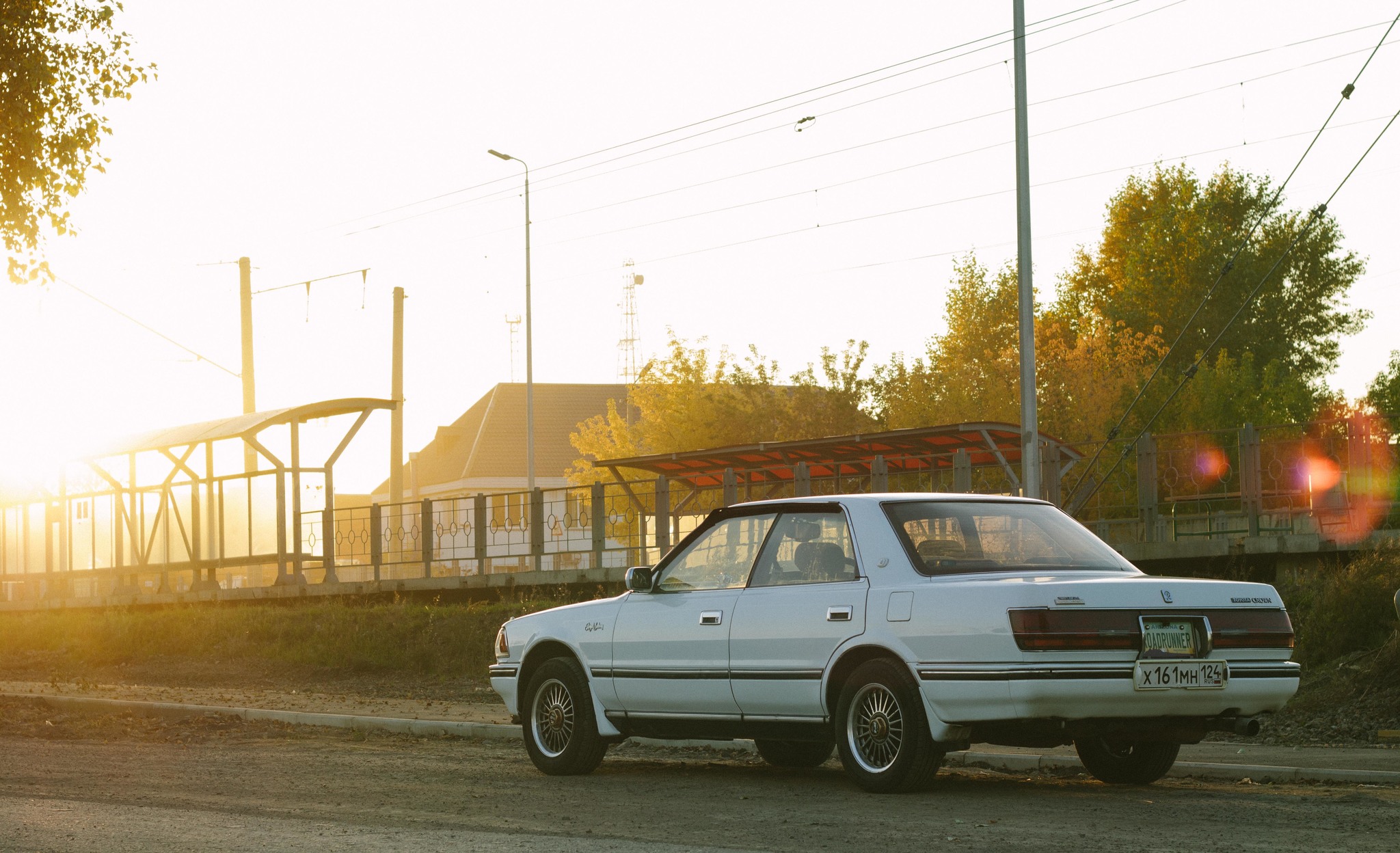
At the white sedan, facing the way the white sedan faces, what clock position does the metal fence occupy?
The metal fence is roughly at 1 o'clock from the white sedan.

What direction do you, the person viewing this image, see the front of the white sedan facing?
facing away from the viewer and to the left of the viewer
